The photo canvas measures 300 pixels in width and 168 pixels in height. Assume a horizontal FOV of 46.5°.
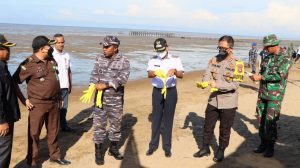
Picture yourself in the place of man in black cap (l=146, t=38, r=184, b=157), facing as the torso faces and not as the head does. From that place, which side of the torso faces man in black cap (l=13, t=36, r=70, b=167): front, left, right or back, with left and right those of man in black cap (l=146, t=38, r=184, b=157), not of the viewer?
right

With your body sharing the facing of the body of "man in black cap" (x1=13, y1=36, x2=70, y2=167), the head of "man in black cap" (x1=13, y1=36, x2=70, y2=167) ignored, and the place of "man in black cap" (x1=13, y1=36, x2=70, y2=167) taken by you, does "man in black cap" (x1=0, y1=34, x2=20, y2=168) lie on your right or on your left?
on your right

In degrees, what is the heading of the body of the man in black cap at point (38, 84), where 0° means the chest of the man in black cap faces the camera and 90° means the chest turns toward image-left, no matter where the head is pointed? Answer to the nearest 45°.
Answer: approximately 315°

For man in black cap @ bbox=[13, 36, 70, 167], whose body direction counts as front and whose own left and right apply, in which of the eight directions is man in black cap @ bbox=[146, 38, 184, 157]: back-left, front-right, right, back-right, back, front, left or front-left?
front-left

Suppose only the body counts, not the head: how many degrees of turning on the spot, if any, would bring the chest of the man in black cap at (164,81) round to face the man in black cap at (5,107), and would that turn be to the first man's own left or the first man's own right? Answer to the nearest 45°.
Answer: approximately 45° to the first man's own right

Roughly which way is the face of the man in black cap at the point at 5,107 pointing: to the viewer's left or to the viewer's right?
to the viewer's right

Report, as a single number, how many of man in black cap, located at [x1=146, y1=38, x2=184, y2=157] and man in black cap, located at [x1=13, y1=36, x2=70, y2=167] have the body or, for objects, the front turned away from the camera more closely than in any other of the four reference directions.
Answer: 0

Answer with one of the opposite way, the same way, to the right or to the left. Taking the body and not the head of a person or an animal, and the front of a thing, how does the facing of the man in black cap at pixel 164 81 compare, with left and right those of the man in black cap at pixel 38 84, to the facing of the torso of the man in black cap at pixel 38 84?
to the right

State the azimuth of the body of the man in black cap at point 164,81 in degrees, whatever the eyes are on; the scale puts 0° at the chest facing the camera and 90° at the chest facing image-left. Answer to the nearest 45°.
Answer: approximately 0°

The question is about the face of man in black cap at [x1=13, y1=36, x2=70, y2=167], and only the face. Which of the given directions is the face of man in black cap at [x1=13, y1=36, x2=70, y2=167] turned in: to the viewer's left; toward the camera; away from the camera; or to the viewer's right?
to the viewer's right
